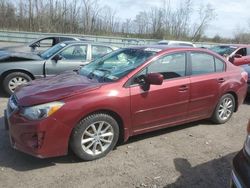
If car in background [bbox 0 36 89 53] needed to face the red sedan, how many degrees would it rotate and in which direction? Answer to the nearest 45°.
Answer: approximately 90° to its left

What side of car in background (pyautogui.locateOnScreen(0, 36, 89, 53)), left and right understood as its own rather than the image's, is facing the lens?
left

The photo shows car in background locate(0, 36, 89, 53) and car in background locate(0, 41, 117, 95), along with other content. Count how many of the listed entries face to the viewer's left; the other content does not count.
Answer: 2

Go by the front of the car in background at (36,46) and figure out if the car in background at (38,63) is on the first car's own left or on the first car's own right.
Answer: on the first car's own left

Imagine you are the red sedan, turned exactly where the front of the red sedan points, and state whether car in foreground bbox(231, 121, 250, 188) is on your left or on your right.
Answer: on your left

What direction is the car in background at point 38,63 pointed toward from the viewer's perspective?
to the viewer's left

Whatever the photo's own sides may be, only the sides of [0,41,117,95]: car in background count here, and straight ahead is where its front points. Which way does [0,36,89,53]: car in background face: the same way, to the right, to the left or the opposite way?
the same way

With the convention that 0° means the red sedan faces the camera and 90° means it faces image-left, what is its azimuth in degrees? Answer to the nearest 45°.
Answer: approximately 45°

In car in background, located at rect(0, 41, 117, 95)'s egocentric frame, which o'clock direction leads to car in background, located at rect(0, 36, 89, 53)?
car in background, located at rect(0, 36, 89, 53) is roughly at 3 o'clock from car in background, located at rect(0, 41, 117, 95).

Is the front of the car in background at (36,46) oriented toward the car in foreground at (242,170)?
no

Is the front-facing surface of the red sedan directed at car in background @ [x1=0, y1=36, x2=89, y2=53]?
no

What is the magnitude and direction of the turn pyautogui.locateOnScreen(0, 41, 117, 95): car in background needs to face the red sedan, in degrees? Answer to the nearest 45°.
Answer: approximately 90° to its left
